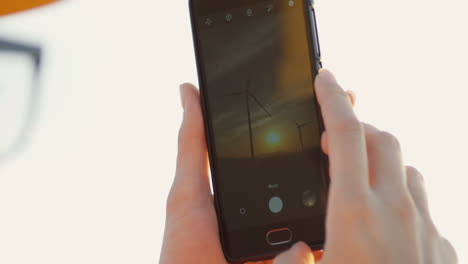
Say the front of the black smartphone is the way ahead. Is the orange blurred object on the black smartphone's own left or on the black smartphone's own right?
on the black smartphone's own right

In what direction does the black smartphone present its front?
toward the camera
